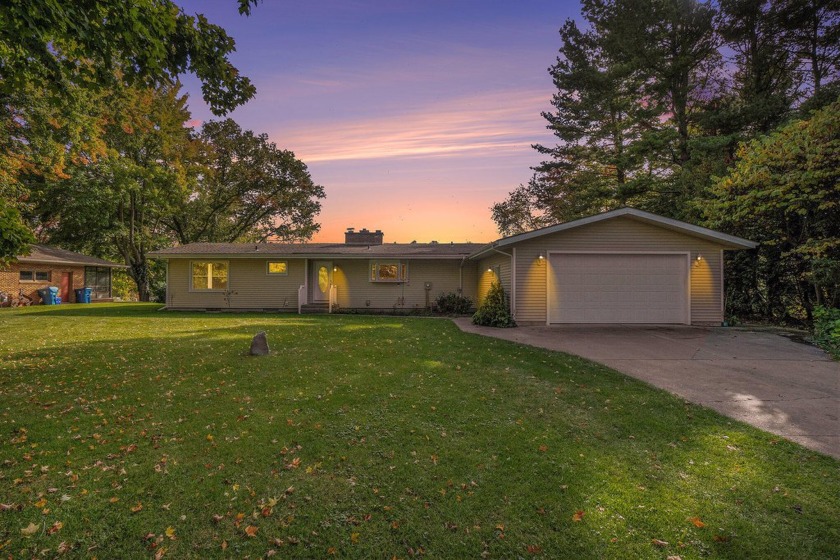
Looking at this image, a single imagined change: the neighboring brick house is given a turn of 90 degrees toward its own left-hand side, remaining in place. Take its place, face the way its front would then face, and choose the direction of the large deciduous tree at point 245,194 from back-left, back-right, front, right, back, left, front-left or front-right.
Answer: front

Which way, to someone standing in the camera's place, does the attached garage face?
facing the viewer

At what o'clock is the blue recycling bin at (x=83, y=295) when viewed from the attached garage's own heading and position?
The blue recycling bin is roughly at 3 o'clock from the attached garage.

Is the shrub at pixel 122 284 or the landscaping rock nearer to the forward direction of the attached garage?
the landscaping rock

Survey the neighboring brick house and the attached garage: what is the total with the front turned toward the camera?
2

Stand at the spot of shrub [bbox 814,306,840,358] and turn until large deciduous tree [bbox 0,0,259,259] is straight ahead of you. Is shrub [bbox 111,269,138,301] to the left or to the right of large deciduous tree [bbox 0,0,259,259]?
right

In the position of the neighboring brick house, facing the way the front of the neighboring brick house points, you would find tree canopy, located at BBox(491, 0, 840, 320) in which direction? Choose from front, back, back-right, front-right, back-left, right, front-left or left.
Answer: front-left

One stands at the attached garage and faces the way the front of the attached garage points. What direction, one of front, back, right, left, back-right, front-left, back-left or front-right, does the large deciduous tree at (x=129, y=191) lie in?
right

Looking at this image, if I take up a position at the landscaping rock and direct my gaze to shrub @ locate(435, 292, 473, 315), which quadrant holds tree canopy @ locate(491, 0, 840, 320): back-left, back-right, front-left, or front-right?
front-right

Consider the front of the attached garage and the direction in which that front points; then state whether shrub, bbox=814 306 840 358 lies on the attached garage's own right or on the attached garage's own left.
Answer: on the attached garage's own left

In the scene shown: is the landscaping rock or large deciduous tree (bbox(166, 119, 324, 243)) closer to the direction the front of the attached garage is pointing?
the landscaping rock

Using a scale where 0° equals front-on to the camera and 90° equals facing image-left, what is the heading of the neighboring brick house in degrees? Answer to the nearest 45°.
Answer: approximately 0°
